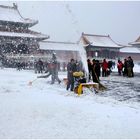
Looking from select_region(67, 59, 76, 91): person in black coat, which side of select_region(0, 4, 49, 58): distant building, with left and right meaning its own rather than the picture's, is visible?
front
